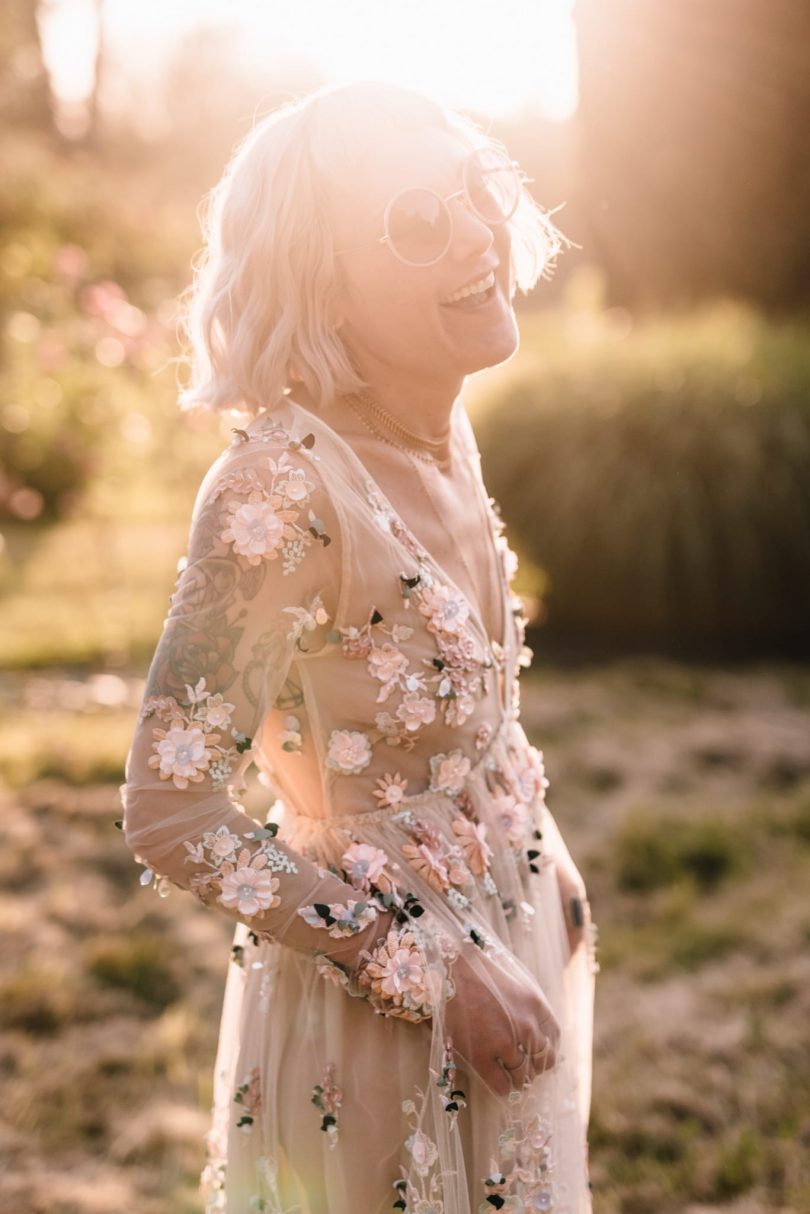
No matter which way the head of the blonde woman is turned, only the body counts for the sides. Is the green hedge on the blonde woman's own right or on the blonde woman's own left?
on the blonde woman's own left

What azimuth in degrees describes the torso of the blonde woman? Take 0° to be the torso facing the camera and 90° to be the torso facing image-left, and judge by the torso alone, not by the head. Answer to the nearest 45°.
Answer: approximately 315°
